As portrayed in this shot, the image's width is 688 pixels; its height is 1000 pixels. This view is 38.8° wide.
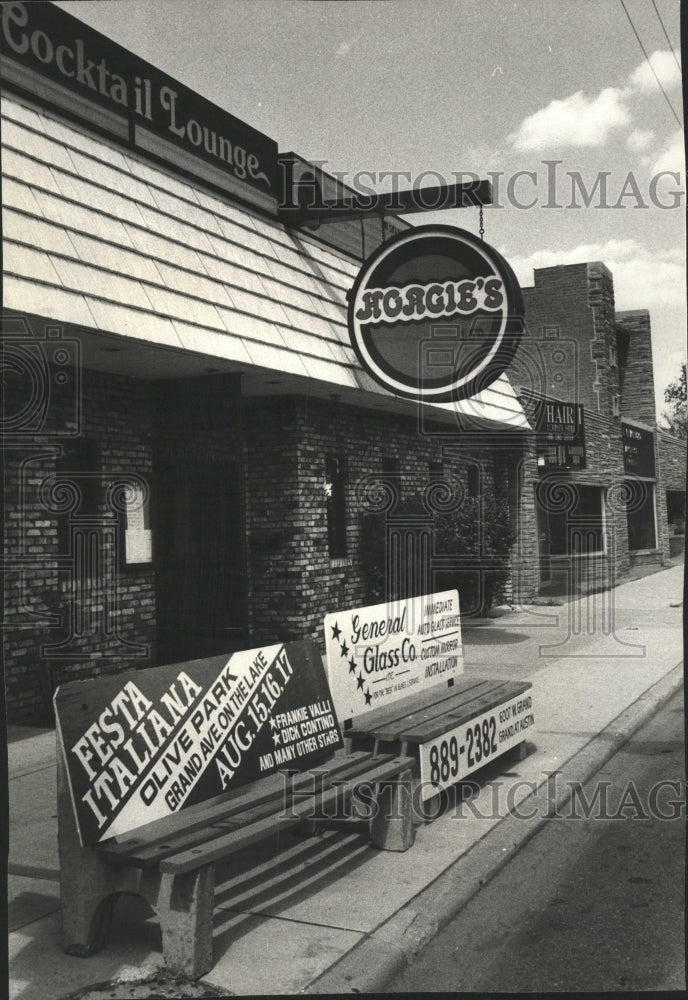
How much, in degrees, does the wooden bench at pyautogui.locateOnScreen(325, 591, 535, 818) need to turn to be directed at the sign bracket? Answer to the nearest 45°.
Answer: approximately 135° to its left

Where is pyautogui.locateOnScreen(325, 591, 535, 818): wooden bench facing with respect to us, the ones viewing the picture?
facing the viewer and to the right of the viewer

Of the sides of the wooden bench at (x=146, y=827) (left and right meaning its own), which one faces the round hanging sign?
left

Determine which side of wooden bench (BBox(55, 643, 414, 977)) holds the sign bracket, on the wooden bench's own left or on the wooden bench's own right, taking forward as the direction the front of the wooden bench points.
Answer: on the wooden bench's own left

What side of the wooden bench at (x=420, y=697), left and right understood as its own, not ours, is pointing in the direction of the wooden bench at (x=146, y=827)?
right
